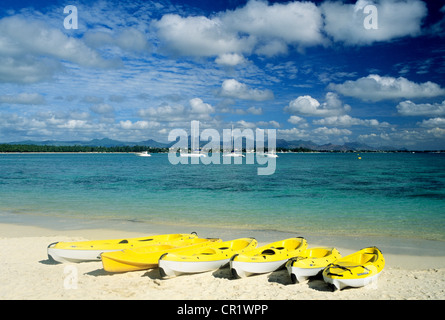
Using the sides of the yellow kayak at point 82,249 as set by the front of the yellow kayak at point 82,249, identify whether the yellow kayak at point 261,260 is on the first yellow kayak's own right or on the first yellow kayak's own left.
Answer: on the first yellow kayak's own right

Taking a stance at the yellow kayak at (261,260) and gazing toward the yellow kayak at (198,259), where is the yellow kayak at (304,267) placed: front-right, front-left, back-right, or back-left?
back-left

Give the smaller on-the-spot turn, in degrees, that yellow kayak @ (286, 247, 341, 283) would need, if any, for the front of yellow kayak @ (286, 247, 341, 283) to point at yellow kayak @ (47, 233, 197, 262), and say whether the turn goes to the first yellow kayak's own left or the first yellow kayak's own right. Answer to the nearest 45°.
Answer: approximately 135° to the first yellow kayak's own left

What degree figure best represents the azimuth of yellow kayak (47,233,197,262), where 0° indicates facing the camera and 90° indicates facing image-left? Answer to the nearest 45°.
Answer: approximately 45°

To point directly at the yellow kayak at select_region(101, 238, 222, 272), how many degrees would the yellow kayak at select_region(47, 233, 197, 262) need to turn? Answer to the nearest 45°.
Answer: approximately 90° to its left

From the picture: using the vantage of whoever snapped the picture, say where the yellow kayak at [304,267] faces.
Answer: facing away from the viewer and to the right of the viewer
